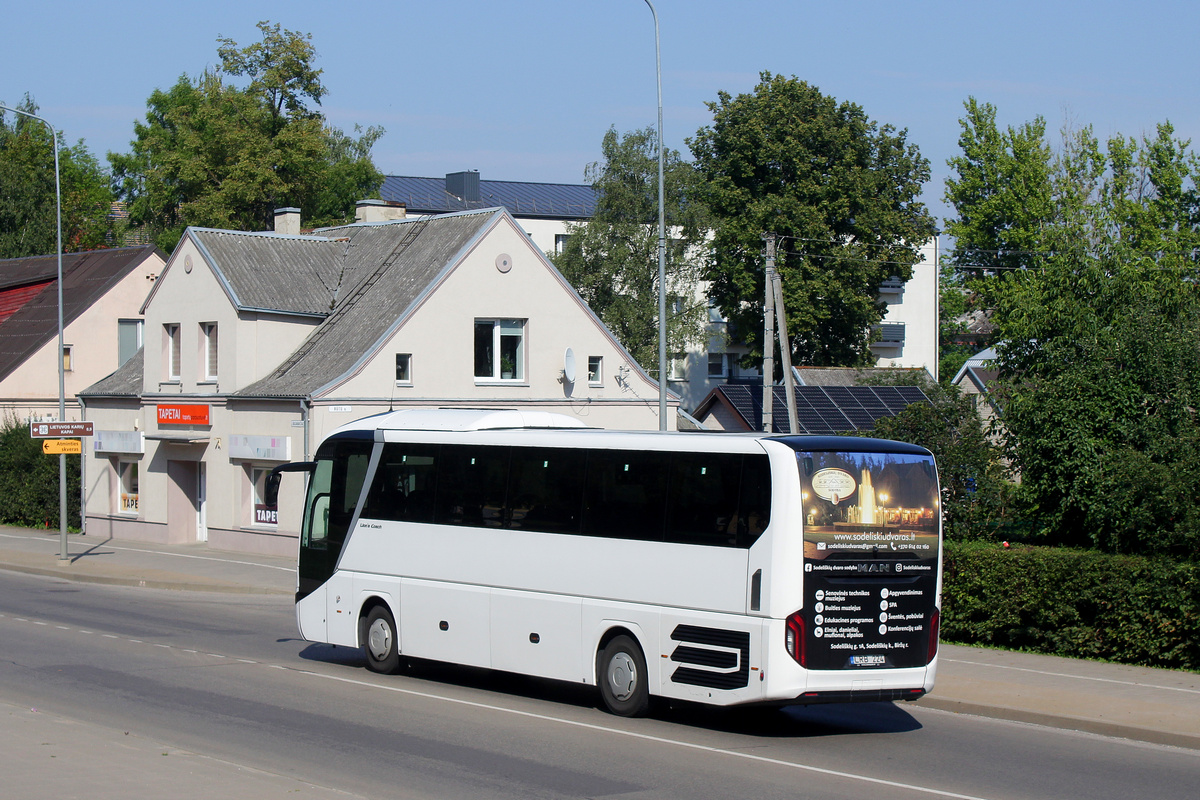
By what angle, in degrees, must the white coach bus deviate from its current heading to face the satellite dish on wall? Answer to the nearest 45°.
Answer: approximately 45° to its right

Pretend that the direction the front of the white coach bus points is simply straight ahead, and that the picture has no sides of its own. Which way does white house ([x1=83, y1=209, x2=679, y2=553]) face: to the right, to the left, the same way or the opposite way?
to the left

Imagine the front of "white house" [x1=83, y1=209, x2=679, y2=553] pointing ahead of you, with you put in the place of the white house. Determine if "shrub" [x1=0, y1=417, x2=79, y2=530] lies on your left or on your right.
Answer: on your right

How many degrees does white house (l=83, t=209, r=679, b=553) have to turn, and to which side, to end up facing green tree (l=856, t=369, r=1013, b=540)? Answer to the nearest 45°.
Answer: approximately 90° to its left

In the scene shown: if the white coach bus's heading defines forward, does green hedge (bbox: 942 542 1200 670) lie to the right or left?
on its right

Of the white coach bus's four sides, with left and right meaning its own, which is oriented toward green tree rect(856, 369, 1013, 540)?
right

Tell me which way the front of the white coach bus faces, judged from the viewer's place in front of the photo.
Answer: facing away from the viewer and to the left of the viewer

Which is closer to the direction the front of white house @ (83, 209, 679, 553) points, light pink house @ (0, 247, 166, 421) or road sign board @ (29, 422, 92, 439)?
the road sign board

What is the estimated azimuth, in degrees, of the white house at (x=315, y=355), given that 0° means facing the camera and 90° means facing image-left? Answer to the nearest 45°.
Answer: approximately 45°
